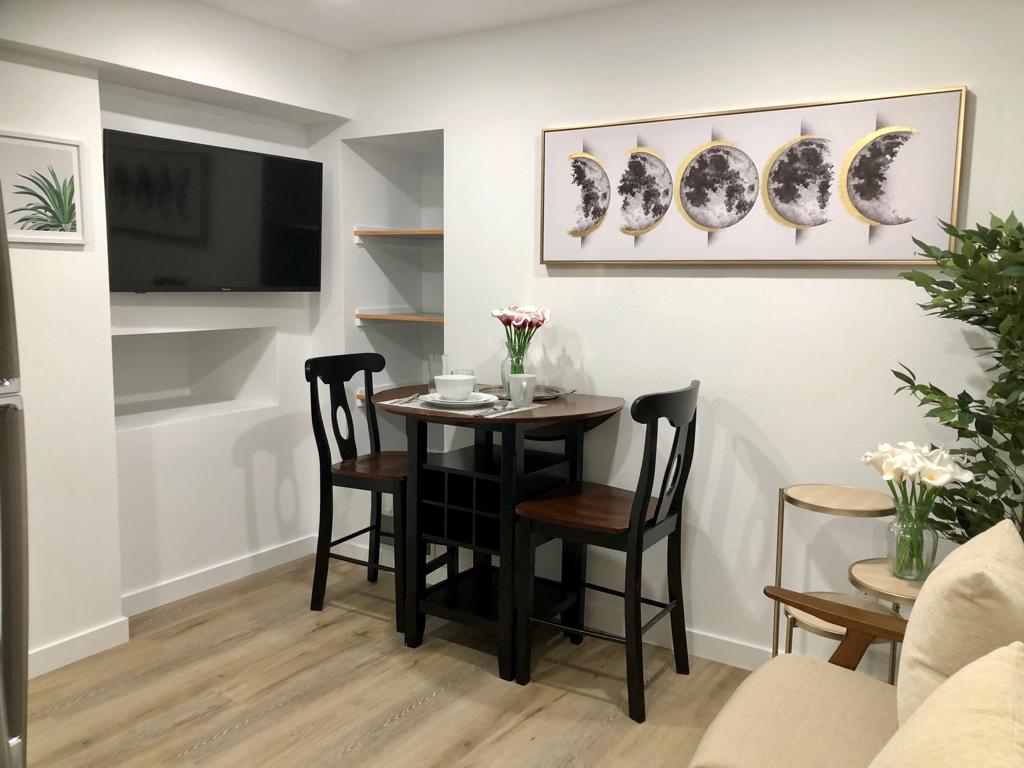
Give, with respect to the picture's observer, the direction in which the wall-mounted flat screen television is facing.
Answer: facing the viewer and to the right of the viewer

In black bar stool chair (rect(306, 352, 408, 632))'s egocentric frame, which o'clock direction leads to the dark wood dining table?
The dark wood dining table is roughly at 12 o'clock from the black bar stool chair.

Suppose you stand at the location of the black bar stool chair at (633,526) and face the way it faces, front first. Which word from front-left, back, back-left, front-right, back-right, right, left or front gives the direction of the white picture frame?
front-left

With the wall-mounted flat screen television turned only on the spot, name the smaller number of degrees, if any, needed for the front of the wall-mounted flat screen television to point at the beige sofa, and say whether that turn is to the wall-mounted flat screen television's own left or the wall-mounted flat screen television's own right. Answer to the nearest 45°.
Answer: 0° — it already faces it

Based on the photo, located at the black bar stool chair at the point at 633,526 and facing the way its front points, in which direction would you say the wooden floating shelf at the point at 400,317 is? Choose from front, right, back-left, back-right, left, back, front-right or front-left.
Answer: front

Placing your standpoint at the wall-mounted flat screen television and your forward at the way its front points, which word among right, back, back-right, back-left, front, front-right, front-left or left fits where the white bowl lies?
front

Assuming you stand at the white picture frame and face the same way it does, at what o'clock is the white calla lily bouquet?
The white calla lily bouquet is roughly at 12 o'clock from the white picture frame.

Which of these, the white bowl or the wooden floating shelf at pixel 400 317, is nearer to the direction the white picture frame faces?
the white bowl

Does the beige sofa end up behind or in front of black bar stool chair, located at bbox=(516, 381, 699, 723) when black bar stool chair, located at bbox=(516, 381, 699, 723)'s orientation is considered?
behind

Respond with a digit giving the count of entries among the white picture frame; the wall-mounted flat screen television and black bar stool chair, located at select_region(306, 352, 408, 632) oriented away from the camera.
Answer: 0

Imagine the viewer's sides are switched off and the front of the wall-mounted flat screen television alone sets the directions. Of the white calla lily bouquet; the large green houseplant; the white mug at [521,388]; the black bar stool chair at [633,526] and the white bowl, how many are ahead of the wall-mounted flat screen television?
5

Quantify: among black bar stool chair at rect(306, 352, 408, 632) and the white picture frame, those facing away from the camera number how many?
0

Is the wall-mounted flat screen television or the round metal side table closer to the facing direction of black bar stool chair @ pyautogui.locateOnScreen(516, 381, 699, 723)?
the wall-mounted flat screen television
